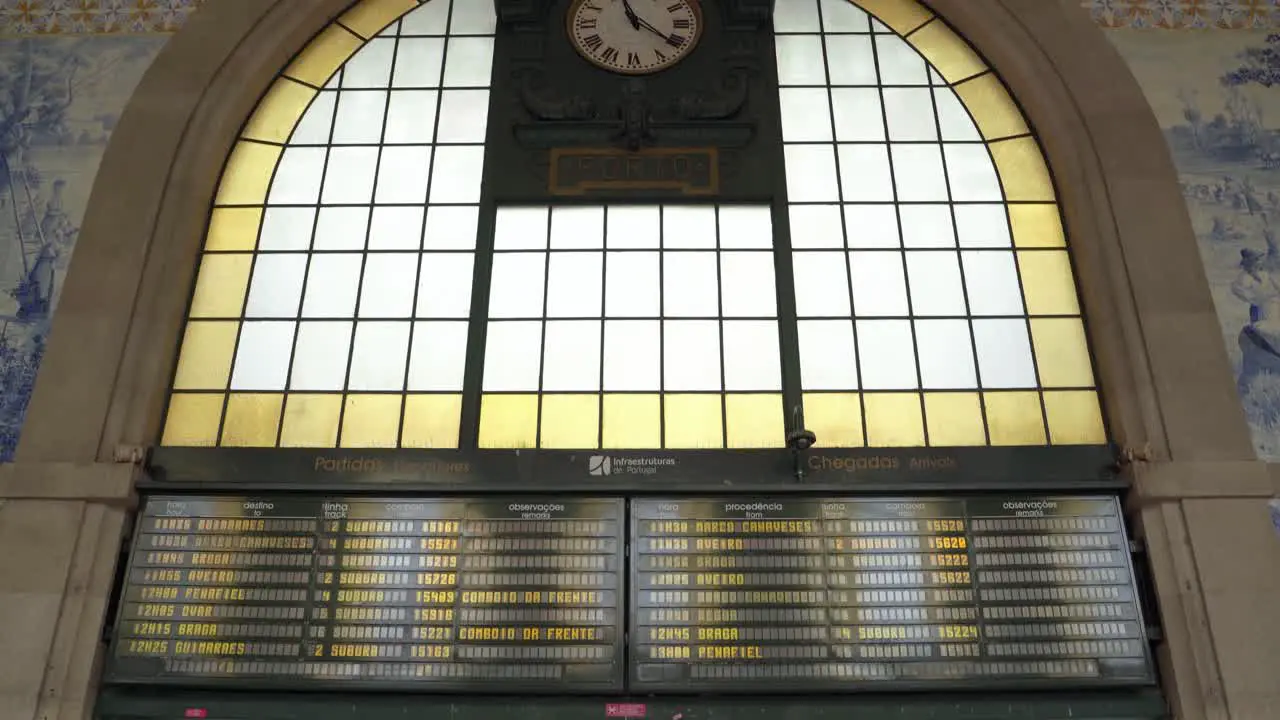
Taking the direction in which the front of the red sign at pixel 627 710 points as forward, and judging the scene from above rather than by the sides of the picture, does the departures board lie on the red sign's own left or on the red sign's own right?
on the red sign's own right

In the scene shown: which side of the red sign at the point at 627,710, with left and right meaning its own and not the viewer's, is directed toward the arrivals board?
left

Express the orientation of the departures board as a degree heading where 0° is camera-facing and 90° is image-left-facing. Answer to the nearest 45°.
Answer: approximately 0°

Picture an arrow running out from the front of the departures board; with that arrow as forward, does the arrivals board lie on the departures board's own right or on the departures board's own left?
on the departures board's own left

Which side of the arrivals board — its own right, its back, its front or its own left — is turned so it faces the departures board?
right
